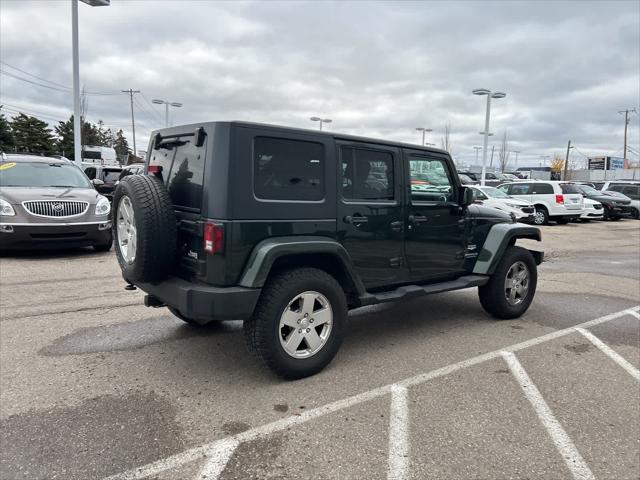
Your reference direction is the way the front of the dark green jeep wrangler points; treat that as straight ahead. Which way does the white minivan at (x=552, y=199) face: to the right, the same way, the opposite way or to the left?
to the left

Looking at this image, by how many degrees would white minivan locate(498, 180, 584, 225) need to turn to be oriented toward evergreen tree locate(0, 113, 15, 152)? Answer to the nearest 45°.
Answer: approximately 45° to its left

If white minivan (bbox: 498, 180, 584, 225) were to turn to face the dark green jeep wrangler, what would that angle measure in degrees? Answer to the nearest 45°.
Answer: approximately 135° to its left

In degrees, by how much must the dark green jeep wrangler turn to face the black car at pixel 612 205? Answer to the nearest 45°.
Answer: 0° — it already faces it

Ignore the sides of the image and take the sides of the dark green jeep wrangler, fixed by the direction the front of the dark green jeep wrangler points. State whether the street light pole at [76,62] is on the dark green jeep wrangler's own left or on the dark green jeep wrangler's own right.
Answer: on the dark green jeep wrangler's own left

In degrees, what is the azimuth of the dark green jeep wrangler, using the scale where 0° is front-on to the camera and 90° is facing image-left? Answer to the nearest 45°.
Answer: approximately 225°

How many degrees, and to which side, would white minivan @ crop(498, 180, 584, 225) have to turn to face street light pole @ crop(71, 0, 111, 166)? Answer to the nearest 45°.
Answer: approximately 90° to its left

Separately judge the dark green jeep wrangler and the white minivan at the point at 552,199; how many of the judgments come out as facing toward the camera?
0
